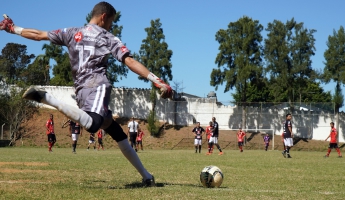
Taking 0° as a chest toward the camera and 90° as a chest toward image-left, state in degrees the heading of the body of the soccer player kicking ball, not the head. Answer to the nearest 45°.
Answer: approximately 225°

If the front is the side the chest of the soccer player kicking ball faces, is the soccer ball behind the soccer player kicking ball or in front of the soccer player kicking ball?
in front

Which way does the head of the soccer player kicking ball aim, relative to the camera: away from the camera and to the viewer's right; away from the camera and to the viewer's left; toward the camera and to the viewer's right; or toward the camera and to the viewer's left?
away from the camera and to the viewer's right
